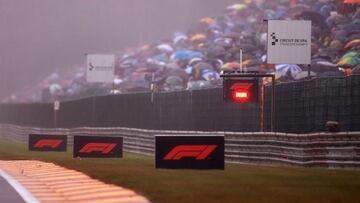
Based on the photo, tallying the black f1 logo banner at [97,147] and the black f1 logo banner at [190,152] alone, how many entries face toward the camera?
2

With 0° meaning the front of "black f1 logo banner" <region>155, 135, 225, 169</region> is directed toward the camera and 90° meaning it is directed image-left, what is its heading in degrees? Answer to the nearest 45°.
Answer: approximately 0°

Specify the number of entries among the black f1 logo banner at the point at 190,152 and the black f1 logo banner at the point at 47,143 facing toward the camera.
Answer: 2

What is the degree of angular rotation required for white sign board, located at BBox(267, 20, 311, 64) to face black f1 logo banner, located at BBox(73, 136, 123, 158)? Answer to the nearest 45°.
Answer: approximately 90° to its right

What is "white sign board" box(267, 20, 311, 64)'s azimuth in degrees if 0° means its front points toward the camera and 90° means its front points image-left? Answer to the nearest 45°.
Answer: approximately 0°

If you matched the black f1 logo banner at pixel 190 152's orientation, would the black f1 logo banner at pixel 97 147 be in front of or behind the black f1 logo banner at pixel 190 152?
behind
